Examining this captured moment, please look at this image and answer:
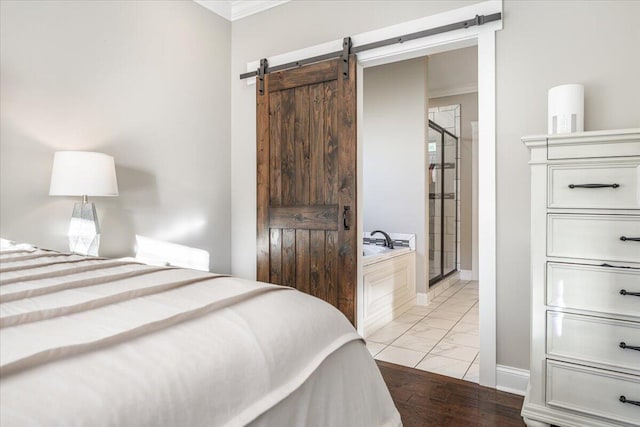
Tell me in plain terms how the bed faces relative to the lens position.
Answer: facing the viewer and to the right of the viewer

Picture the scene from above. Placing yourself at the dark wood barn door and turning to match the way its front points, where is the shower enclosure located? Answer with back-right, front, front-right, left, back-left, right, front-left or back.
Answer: back

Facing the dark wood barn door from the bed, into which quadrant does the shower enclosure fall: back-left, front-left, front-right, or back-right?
front-right

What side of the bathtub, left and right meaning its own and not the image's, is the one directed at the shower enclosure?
left

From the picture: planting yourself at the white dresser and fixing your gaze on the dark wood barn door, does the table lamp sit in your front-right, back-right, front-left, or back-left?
front-left

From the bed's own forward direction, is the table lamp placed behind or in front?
behind

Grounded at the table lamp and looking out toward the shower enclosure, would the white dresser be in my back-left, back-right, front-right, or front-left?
front-right

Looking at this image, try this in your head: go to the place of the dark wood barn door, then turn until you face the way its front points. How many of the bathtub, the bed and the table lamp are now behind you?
1

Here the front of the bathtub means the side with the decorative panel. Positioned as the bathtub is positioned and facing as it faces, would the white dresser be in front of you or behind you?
in front

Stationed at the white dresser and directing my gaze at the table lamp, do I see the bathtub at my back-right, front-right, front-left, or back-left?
front-right

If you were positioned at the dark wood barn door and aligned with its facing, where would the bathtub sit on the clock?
The bathtub is roughly at 6 o'clock from the dark wood barn door.

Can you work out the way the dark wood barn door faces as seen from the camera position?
facing the viewer and to the left of the viewer

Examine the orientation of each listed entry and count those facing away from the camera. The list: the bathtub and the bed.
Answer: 0
